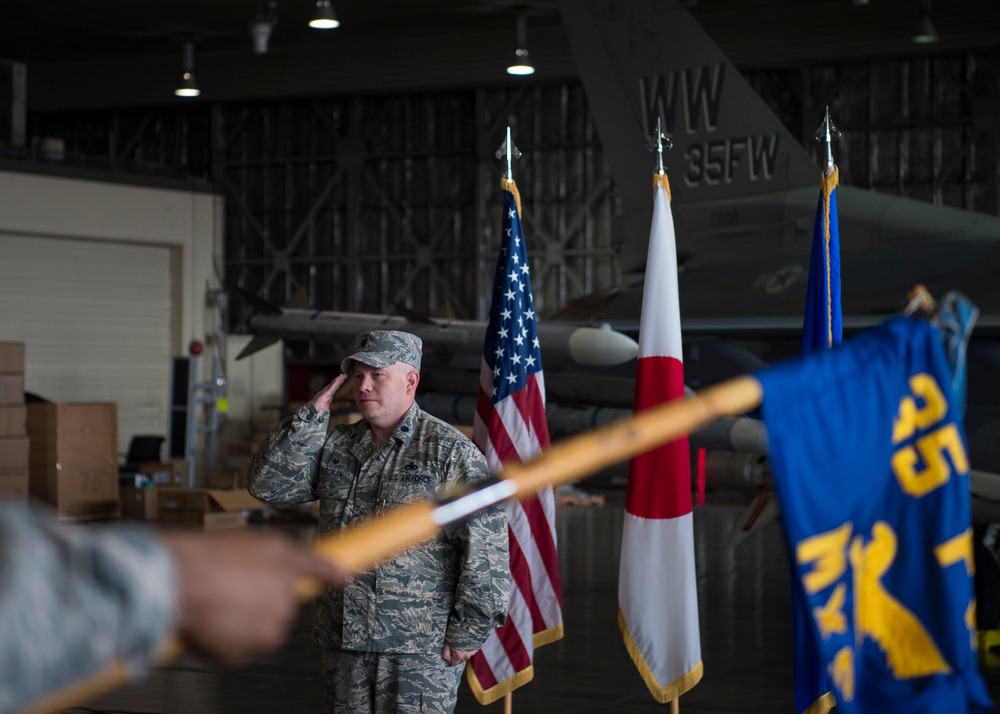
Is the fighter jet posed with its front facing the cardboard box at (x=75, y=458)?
no

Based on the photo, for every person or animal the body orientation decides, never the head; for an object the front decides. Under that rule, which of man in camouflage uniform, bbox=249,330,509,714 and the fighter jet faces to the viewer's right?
the fighter jet

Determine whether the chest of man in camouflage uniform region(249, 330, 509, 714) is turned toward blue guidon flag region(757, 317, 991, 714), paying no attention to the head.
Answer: no

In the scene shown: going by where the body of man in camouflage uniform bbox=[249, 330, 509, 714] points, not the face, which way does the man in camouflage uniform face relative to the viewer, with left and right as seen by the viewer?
facing the viewer and to the left of the viewer

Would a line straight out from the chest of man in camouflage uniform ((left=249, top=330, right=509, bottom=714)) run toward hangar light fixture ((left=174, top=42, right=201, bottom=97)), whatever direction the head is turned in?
no

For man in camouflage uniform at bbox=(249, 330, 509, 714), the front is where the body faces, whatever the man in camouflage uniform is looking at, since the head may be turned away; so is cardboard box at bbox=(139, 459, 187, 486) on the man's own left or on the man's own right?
on the man's own right

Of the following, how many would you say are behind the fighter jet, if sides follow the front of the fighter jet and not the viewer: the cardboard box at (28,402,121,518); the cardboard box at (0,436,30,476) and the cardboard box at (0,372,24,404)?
3

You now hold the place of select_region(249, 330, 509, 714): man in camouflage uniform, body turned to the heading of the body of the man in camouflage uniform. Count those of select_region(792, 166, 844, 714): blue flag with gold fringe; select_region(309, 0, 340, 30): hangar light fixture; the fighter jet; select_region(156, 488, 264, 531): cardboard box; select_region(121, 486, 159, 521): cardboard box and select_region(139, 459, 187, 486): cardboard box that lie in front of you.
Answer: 0

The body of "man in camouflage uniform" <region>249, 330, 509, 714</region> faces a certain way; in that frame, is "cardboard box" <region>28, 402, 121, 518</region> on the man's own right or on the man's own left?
on the man's own right

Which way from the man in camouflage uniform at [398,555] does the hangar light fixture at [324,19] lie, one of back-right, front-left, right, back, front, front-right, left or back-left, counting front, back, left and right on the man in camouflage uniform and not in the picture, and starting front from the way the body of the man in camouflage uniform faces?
back-right

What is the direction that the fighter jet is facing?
to the viewer's right

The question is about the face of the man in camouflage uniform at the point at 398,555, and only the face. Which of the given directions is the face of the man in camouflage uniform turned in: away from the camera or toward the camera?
toward the camera

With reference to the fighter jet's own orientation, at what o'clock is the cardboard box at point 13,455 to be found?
The cardboard box is roughly at 6 o'clock from the fighter jet.

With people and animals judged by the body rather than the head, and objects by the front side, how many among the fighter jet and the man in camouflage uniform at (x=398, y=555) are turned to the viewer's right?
1
